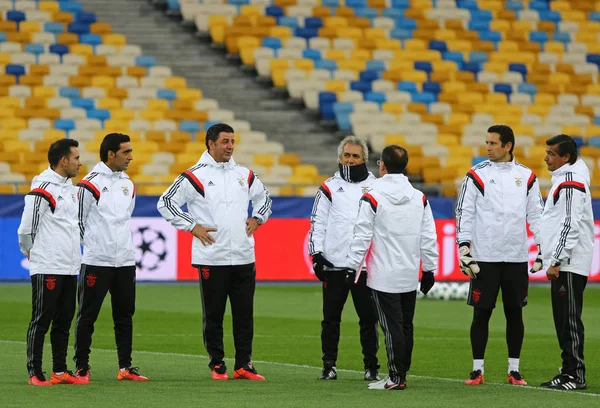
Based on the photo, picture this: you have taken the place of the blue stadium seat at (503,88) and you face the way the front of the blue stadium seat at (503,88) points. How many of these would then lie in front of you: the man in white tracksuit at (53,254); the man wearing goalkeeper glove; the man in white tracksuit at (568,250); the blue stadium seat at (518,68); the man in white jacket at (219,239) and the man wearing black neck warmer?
5

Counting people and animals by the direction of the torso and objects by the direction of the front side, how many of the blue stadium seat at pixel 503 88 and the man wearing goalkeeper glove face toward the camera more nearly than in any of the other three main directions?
2

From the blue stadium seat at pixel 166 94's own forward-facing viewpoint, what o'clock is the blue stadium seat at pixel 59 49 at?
the blue stadium seat at pixel 59 49 is roughly at 5 o'clock from the blue stadium seat at pixel 166 94.

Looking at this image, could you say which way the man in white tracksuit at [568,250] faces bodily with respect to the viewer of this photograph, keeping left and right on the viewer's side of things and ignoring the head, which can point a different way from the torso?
facing to the left of the viewer

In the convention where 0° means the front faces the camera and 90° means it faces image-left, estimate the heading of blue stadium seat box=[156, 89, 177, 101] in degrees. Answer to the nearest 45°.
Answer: approximately 315°

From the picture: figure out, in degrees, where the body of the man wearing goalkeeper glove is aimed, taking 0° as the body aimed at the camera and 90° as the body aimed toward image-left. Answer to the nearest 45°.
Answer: approximately 0°

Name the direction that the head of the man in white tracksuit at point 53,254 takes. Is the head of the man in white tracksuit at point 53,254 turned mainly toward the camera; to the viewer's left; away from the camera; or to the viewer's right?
to the viewer's right
